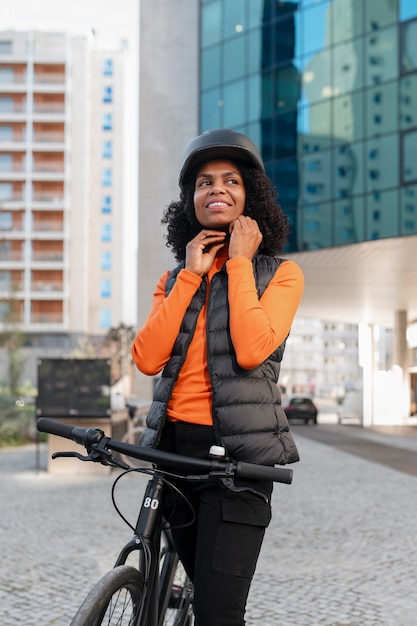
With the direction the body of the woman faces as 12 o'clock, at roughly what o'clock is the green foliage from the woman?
The green foliage is roughly at 4 o'clock from the woman.

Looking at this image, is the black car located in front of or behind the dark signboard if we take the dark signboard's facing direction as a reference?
behind

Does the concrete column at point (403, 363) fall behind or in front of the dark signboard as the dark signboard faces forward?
behind

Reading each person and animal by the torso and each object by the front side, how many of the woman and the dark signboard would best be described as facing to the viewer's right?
0

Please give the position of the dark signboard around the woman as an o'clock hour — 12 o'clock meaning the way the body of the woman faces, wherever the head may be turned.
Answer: The dark signboard is roughly at 4 o'clock from the woman.

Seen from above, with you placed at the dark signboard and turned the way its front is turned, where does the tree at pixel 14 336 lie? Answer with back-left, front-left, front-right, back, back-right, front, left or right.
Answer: back

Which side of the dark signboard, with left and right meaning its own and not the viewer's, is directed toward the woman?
front

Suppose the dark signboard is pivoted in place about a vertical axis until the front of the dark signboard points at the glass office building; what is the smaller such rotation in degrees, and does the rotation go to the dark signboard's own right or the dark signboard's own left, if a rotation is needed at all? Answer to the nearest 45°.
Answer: approximately 135° to the dark signboard's own left

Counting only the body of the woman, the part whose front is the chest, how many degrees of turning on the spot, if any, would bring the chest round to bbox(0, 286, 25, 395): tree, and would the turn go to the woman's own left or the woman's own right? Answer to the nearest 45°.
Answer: approximately 135° to the woman's own right

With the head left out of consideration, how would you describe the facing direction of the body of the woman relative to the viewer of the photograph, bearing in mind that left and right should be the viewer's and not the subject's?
facing the viewer and to the left of the viewer
